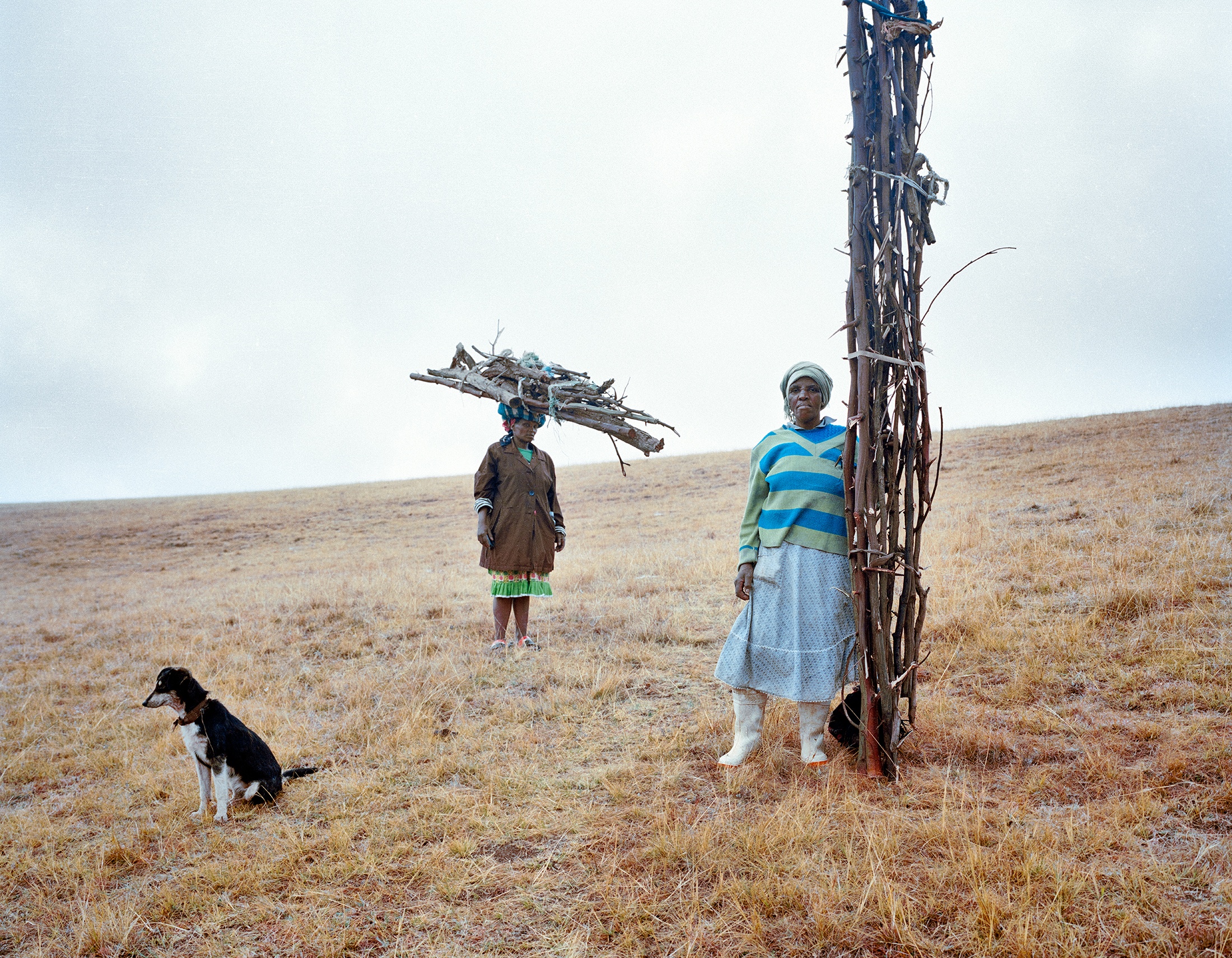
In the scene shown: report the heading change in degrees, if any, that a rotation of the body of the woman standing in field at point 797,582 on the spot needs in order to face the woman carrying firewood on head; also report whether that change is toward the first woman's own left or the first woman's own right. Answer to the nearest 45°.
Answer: approximately 135° to the first woman's own right

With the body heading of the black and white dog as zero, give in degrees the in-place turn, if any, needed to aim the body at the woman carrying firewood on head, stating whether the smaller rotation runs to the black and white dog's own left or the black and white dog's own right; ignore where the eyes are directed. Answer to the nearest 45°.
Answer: approximately 135° to the black and white dog's own right

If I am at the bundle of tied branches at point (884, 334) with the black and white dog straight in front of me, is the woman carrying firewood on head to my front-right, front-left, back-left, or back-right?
front-right

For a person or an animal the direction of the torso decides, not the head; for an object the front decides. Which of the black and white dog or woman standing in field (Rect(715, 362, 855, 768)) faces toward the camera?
the woman standing in field

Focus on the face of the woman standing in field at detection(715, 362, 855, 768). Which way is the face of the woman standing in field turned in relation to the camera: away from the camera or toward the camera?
toward the camera

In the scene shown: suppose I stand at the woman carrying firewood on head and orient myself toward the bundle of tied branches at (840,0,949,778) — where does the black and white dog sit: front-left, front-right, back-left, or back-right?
front-right

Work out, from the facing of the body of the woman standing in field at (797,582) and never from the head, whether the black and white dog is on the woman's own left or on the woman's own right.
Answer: on the woman's own right

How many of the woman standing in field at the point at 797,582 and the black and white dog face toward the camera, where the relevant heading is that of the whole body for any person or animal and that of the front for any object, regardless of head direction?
1

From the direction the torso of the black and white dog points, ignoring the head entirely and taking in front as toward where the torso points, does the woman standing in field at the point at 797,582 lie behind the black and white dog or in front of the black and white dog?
behind

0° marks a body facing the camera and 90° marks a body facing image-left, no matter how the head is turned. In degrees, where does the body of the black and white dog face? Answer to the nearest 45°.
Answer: approximately 90°

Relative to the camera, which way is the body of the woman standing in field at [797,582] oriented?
toward the camera

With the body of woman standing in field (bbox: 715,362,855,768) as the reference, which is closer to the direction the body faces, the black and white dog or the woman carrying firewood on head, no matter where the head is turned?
the black and white dog

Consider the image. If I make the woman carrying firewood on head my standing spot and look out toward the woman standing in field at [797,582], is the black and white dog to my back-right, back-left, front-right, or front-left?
front-right

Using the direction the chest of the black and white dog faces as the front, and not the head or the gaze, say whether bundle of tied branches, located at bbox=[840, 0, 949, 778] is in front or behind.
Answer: behind
